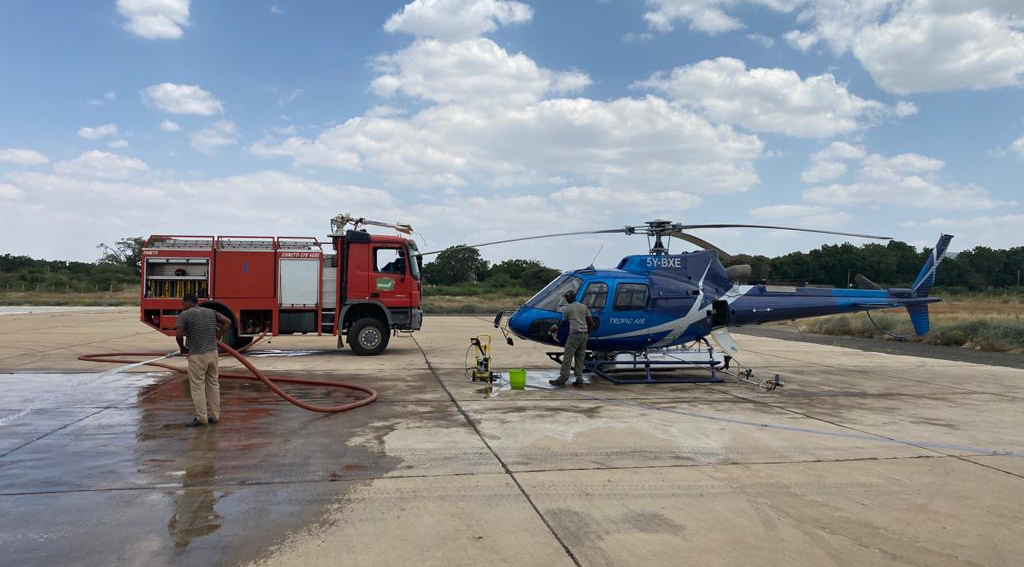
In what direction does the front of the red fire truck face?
to the viewer's right

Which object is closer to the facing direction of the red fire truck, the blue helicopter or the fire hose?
the blue helicopter
